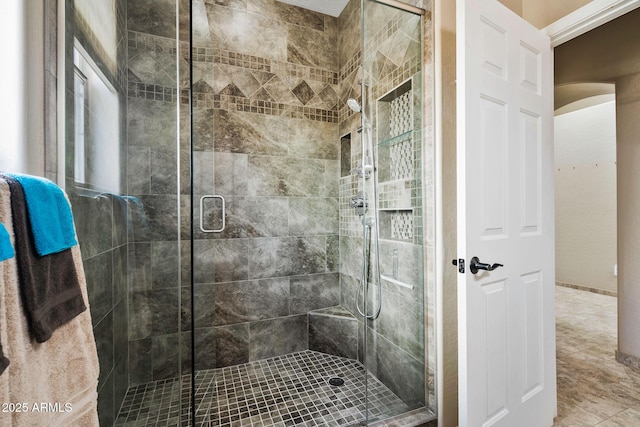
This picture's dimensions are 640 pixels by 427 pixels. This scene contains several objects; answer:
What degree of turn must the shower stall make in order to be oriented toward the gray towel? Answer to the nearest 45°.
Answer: approximately 45° to its right

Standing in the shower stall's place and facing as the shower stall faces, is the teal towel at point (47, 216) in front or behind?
in front

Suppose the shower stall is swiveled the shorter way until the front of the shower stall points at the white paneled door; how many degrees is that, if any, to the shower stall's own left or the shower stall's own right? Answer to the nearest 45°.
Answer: approximately 45° to the shower stall's own left

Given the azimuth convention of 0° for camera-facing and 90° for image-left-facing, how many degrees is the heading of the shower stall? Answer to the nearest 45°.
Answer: approximately 0°

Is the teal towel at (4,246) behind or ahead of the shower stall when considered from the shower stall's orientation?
ahead
